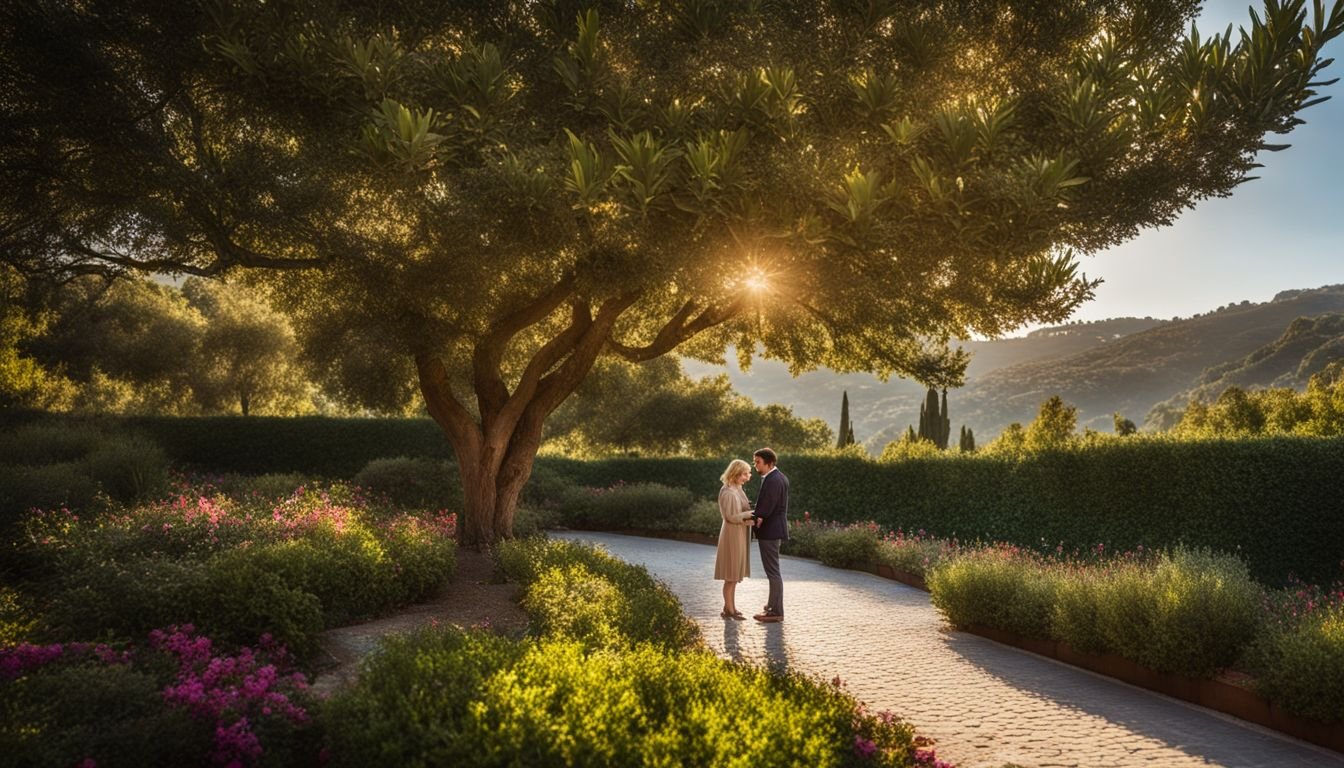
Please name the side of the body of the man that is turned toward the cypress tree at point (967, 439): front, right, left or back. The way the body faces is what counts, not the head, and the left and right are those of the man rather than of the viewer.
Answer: right

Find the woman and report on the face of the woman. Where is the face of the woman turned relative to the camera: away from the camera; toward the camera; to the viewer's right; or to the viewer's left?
to the viewer's right

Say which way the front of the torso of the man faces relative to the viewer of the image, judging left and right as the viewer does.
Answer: facing to the left of the viewer

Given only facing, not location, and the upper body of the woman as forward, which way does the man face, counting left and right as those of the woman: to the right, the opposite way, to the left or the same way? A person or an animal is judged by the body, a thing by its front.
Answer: the opposite way

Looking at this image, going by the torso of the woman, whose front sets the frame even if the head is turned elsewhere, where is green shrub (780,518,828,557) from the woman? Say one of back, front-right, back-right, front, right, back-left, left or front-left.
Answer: left

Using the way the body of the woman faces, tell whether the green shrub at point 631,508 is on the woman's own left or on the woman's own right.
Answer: on the woman's own left

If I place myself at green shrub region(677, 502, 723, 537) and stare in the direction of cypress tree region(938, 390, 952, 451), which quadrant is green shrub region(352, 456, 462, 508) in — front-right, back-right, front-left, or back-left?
back-left

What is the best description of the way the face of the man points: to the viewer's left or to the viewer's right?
to the viewer's left

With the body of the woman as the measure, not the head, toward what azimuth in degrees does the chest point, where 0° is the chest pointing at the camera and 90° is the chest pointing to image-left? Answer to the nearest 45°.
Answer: approximately 270°

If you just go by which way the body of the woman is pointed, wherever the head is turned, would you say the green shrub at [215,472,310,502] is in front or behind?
behind

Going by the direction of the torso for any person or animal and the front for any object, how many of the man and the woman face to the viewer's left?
1
